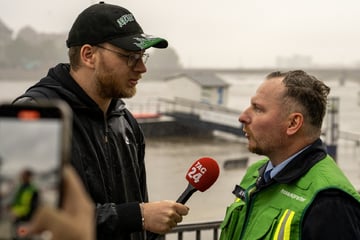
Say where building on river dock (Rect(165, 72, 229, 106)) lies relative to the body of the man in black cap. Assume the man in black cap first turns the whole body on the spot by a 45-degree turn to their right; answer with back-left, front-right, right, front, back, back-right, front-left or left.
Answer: back

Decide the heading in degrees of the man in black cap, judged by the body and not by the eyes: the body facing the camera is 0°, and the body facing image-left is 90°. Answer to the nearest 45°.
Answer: approximately 315°

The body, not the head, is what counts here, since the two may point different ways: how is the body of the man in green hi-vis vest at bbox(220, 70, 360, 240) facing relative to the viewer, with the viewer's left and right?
facing the viewer and to the left of the viewer

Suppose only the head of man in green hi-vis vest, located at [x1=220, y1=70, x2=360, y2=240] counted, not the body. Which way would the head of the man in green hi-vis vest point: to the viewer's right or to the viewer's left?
to the viewer's left

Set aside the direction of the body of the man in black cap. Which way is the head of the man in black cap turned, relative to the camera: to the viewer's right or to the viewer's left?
to the viewer's right

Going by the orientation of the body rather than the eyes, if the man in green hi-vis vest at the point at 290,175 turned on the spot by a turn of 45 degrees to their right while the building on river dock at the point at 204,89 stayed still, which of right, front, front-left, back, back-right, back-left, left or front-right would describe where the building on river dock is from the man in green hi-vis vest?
right
